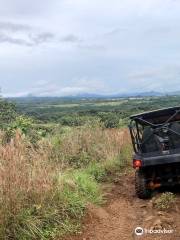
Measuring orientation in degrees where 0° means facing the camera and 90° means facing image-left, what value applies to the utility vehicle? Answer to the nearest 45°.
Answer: approximately 180°
